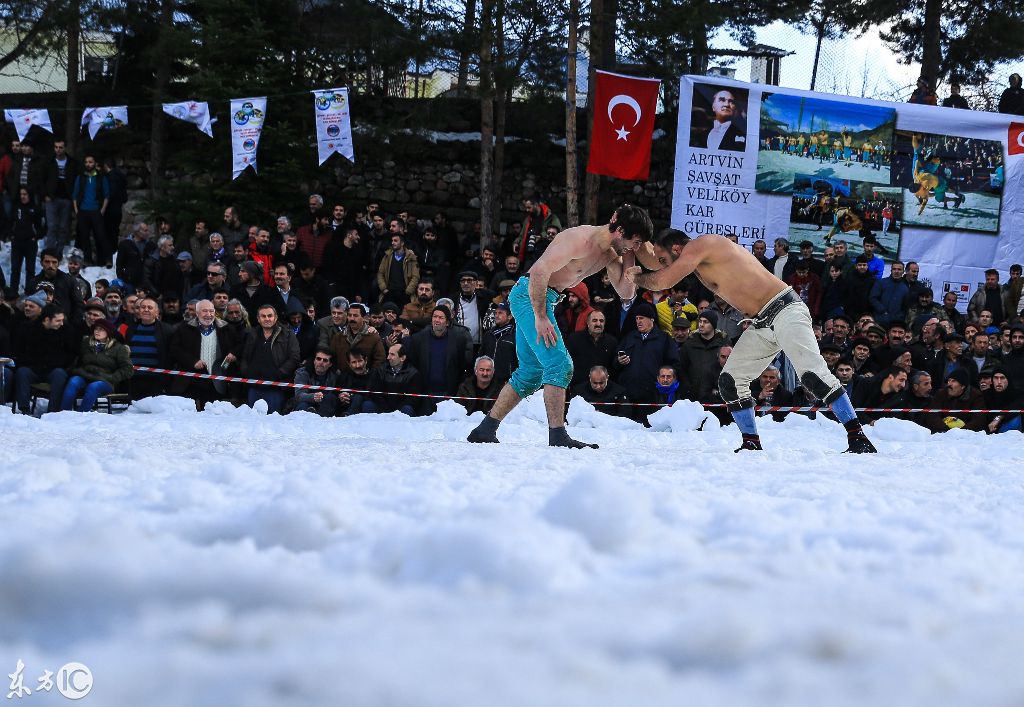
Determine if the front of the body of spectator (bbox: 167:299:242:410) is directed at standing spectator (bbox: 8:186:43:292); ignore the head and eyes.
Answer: no

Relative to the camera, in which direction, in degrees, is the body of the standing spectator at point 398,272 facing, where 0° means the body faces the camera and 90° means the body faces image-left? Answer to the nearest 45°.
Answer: approximately 0°

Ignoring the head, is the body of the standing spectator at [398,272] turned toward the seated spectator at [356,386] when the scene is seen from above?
yes

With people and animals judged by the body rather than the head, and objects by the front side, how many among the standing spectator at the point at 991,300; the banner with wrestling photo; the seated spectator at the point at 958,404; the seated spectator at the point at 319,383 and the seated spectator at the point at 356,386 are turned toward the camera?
5

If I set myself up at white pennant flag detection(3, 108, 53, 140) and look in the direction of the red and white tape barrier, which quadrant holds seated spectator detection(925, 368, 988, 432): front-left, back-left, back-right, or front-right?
front-left

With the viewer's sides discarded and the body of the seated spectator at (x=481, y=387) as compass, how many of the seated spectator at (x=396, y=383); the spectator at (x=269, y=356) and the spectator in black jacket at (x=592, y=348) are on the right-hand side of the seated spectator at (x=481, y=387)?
2

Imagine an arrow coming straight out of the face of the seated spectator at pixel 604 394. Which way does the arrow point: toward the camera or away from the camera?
toward the camera

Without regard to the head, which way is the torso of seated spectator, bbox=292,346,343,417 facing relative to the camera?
toward the camera

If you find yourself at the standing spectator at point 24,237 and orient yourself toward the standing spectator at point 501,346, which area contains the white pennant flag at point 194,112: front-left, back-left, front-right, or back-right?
front-left

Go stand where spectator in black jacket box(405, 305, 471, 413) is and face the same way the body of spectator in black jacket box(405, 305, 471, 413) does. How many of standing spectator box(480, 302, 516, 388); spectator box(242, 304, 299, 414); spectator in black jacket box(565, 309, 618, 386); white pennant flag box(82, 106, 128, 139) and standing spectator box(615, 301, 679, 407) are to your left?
3

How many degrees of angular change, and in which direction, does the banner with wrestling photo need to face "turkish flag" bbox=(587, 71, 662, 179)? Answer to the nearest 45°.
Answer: approximately 90° to its right

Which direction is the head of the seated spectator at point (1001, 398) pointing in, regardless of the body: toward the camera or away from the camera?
toward the camera

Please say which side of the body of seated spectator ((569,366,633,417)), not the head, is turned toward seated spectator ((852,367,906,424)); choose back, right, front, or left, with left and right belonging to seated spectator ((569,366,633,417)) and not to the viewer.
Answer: left

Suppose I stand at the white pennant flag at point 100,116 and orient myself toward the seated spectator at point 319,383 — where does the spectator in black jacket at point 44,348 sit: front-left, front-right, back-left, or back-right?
front-right

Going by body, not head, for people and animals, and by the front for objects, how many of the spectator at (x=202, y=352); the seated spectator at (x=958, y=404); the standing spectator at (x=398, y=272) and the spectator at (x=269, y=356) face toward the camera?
4

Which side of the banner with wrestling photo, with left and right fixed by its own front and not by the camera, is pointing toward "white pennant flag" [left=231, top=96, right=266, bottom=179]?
right

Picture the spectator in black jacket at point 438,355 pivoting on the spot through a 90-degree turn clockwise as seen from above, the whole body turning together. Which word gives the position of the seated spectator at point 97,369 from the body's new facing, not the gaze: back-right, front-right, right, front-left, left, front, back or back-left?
front

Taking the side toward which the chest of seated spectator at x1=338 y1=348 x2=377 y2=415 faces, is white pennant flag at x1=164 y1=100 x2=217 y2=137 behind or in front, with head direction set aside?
behind

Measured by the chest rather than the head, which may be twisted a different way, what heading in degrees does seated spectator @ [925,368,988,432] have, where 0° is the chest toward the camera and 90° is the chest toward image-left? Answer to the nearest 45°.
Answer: approximately 0°

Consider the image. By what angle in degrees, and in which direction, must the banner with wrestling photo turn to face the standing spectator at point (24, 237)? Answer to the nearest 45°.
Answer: approximately 90° to its right

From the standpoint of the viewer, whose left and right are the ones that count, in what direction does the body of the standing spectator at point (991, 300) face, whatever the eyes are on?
facing the viewer
